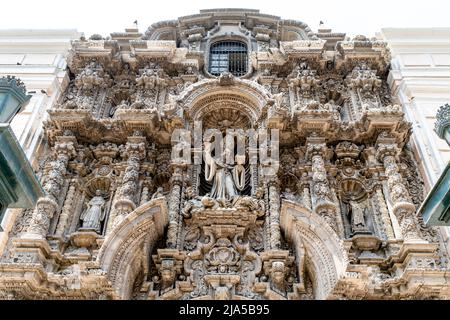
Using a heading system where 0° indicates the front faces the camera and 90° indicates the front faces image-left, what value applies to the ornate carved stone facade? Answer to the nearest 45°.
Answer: approximately 0°
